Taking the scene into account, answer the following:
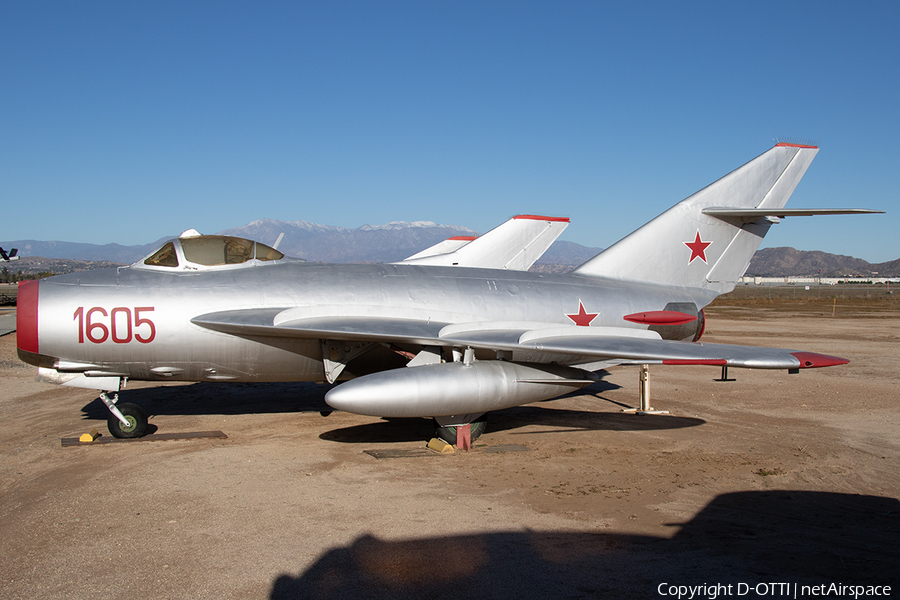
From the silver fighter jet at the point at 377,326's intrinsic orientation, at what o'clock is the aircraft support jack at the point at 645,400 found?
The aircraft support jack is roughly at 5 o'clock from the silver fighter jet.

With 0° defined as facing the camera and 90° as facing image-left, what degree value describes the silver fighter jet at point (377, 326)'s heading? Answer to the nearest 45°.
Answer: approximately 90°
